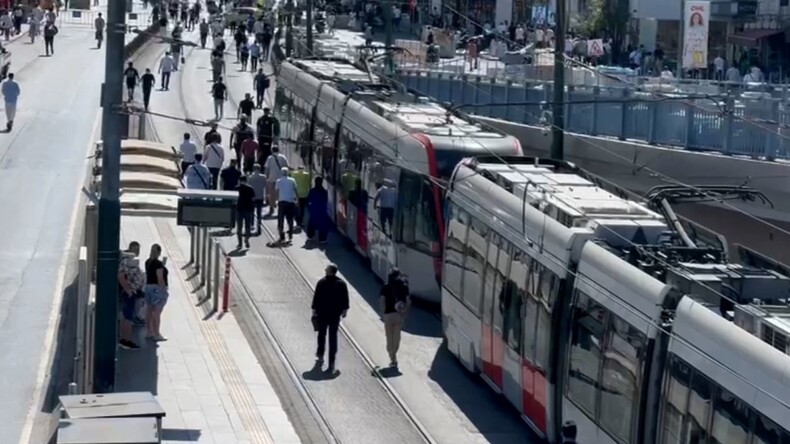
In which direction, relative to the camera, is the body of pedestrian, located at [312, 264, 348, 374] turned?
away from the camera

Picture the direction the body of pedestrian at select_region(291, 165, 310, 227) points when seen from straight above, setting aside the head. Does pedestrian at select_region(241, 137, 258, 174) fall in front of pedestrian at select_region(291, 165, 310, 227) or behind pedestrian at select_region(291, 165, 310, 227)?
in front

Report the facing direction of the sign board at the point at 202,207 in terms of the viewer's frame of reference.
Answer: facing the viewer

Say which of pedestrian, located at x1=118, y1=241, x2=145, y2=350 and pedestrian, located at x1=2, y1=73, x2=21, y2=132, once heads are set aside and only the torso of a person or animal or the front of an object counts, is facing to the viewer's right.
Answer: pedestrian, located at x1=118, y1=241, x2=145, y2=350

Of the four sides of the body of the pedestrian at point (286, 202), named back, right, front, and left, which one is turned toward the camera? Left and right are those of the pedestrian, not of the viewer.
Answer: back

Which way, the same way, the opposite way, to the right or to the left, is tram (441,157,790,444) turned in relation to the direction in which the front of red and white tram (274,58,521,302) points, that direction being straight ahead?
the opposite way

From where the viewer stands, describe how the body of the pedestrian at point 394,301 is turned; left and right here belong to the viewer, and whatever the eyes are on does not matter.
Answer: facing away from the viewer

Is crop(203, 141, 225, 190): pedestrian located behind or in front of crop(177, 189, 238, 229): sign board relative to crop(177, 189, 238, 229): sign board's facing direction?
behind

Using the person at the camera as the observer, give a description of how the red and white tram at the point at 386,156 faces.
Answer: facing the viewer and to the right of the viewer

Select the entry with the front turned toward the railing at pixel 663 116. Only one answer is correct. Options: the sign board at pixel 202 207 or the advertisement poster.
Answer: the advertisement poster

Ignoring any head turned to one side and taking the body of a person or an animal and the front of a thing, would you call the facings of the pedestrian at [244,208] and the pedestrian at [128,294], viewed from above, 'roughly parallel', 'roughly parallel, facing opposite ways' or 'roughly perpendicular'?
roughly perpendicular

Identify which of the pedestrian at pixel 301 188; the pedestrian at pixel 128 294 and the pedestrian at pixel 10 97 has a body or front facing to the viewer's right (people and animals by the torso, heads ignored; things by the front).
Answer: the pedestrian at pixel 128 294

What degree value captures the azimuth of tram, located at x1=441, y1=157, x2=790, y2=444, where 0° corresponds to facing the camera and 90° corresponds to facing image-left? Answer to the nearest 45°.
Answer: approximately 135°

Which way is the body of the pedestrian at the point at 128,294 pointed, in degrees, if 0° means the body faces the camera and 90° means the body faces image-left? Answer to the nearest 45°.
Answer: approximately 270°
